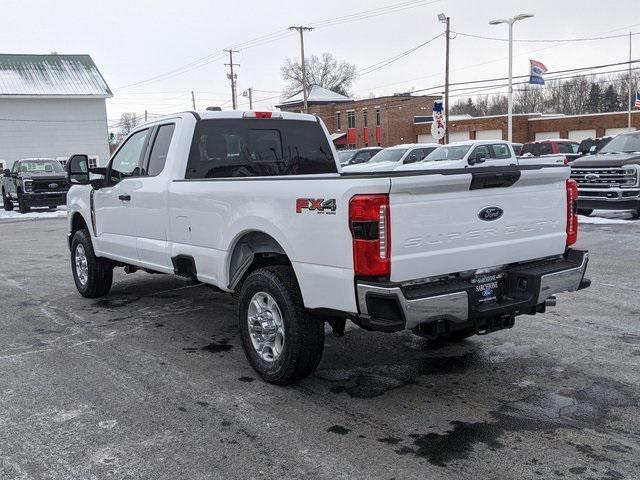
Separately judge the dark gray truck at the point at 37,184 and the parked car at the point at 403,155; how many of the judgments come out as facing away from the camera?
0

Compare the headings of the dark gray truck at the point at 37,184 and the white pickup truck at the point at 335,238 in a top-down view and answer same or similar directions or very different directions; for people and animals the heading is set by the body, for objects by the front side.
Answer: very different directions

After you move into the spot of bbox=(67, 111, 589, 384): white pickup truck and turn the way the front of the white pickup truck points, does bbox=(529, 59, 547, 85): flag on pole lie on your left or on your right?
on your right

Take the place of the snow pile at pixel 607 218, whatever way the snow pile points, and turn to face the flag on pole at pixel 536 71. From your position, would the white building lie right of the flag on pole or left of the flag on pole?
left

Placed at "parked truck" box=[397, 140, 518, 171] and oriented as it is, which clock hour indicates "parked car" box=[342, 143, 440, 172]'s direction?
"parked car" box=[342, 143, 440, 172] is roughly at 3 o'clock from "parked truck" box=[397, 140, 518, 171].

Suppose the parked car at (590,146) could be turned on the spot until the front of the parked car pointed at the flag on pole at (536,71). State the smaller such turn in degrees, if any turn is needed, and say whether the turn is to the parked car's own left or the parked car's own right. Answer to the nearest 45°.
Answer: approximately 135° to the parked car's own right

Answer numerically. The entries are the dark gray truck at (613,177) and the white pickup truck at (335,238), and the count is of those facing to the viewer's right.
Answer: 0

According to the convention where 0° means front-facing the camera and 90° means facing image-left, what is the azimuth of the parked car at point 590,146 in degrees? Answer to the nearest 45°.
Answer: approximately 45°

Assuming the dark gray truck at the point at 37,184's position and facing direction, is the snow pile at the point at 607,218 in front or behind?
in front
